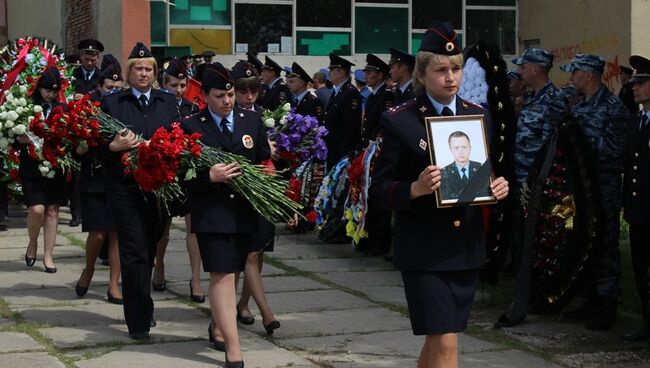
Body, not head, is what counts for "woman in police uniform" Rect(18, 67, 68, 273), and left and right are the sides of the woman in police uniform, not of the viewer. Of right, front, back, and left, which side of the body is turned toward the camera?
front

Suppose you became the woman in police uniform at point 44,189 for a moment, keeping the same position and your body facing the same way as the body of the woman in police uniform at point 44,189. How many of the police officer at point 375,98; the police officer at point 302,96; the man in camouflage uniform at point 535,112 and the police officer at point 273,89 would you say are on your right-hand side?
0

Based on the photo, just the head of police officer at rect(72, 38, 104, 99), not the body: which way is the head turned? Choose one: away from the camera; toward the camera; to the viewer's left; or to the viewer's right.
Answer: toward the camera

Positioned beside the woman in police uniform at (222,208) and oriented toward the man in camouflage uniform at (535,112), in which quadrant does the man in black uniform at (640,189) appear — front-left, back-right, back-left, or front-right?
front-right

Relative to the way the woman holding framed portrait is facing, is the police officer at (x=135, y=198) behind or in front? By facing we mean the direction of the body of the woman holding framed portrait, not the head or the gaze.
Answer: behind

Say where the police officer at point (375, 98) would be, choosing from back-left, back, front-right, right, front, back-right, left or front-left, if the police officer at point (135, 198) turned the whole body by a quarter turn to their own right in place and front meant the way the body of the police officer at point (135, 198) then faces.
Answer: back-right

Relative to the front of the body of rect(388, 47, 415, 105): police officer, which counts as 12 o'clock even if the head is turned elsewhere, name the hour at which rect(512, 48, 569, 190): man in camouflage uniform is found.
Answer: The man in camouflage uniform is roughly at 8 o'clock from the police officer.

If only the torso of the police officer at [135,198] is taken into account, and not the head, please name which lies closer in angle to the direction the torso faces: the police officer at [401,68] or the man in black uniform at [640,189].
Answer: the man in black uniform

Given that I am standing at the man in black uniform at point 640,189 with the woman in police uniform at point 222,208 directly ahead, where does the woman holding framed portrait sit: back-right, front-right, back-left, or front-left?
front-left

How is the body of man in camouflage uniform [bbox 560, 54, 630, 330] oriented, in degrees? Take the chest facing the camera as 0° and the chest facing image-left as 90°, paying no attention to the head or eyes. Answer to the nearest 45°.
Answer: approximately 90°

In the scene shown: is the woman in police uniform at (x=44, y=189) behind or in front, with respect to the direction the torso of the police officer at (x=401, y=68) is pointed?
in front

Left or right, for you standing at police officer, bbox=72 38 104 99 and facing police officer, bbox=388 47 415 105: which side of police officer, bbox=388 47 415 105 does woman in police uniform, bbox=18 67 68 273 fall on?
right

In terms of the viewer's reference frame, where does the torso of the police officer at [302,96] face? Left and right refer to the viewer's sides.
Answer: facing the viewer and to the left of the viewer
